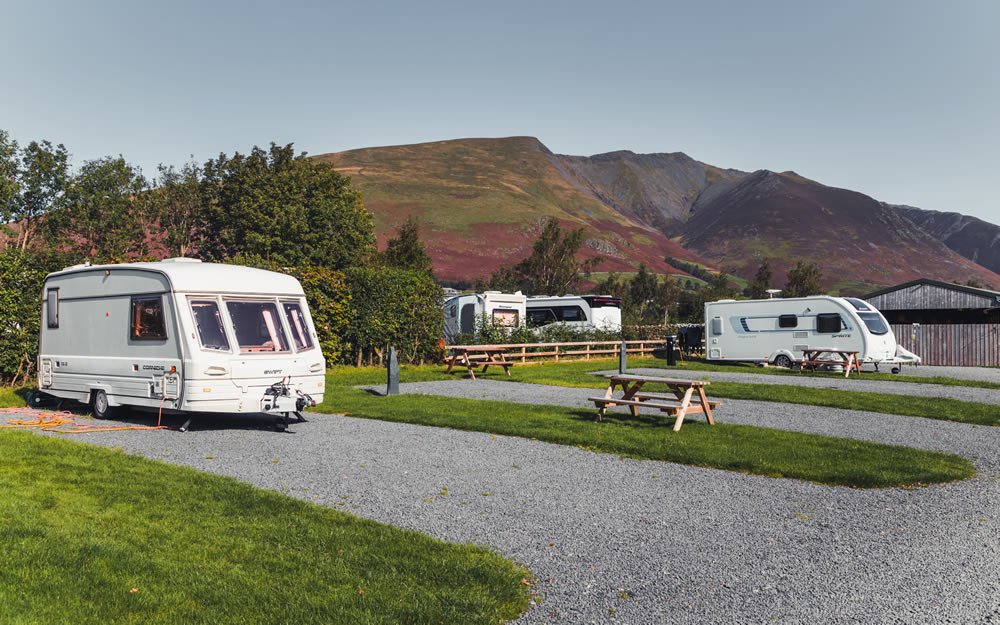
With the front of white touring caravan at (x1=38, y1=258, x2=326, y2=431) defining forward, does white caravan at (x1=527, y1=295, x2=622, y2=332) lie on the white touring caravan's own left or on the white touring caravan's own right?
on the white touring caravan's own left

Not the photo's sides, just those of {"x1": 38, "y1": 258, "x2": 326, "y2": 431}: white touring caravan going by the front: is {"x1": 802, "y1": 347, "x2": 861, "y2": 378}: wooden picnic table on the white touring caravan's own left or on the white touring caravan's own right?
on the white touring caravan's own left

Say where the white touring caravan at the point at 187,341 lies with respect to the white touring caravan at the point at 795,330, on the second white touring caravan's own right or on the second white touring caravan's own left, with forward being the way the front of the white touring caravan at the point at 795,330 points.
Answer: on the second white touring caravan's own right

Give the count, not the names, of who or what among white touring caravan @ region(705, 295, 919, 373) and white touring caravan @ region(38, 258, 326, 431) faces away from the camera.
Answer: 0

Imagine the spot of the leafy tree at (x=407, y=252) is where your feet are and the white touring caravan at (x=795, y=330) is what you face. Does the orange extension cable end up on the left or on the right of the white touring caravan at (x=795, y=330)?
right

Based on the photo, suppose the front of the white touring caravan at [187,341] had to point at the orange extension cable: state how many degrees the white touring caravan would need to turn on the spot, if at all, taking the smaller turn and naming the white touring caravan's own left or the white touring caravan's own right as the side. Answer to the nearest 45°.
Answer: approximately 135° to the white touring caravan's own right

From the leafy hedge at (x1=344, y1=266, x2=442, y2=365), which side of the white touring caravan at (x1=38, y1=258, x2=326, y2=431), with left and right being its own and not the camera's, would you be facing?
left

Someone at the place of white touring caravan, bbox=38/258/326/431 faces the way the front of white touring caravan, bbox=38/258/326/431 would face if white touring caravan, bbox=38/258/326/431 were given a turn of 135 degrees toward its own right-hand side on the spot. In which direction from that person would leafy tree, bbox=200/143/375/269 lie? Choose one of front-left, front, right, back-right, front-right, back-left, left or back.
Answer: right

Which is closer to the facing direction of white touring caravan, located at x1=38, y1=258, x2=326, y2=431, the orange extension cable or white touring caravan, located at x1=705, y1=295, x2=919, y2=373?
the white touring caravan

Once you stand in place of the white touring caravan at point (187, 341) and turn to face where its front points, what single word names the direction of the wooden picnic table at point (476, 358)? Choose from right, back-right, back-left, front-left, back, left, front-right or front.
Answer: left

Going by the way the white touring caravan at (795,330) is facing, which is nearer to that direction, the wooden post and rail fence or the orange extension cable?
the orange extension cable

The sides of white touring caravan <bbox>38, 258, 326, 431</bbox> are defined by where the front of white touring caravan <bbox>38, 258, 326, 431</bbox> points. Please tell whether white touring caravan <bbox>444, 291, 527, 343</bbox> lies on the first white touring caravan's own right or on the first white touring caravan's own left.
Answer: on the first white touring caravan's own left

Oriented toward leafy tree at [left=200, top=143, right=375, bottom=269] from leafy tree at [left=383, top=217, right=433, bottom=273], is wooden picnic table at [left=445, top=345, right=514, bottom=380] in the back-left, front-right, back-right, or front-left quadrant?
front-left

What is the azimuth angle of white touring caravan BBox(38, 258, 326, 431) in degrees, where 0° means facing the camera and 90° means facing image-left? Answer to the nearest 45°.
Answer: approximately 315°

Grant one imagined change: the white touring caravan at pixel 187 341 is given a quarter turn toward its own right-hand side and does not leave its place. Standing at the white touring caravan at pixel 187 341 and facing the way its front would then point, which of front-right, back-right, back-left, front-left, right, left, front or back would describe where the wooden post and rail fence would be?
back
